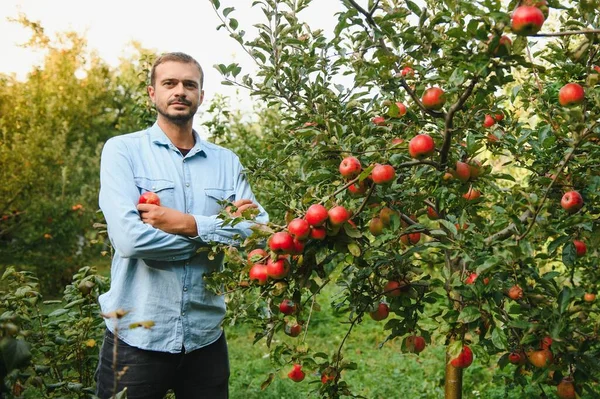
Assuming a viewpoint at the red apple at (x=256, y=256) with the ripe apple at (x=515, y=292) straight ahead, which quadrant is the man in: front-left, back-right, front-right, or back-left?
back-left

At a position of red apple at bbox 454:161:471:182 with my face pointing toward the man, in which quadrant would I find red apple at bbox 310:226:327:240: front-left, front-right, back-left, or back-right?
front-left

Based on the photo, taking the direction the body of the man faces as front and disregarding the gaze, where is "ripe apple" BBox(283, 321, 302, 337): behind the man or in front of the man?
in front

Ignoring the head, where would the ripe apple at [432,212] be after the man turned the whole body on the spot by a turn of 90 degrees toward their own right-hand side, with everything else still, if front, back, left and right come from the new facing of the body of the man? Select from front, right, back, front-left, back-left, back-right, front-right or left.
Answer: back-left

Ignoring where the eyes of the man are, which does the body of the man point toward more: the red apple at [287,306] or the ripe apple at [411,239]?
the red apple

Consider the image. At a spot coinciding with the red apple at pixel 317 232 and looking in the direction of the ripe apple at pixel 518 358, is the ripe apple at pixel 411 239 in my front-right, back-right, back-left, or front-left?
front-left

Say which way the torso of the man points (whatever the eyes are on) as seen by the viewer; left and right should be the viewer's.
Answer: facing the viewer and to the right of the viewer
